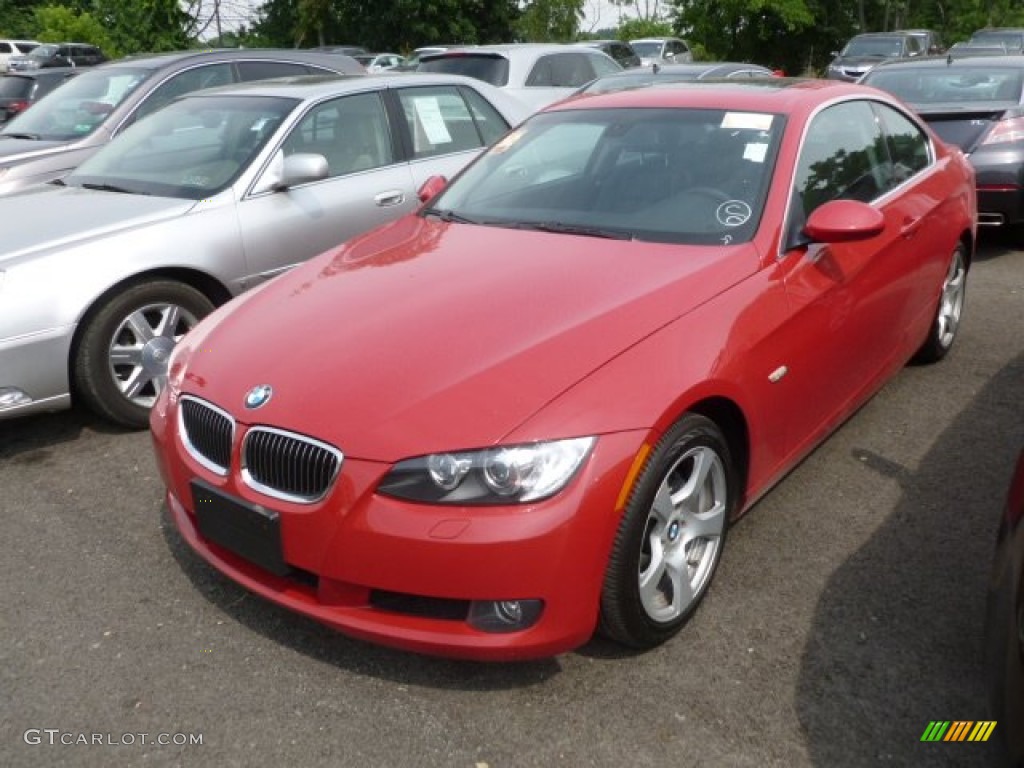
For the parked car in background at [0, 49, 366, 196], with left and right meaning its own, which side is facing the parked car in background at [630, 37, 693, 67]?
back

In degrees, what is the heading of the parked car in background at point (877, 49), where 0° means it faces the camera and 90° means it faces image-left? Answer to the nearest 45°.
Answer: approximately 45°

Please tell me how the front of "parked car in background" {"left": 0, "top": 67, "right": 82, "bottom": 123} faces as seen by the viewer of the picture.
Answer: facing away from the viewer and to the right of the viewer

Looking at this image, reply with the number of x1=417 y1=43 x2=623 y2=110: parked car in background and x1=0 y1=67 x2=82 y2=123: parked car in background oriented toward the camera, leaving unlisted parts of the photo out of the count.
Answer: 0

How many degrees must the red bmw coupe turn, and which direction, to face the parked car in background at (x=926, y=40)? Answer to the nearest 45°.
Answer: approximately 135° to its right

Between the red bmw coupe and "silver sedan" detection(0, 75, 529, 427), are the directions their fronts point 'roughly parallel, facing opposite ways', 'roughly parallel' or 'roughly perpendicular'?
roughly parallel

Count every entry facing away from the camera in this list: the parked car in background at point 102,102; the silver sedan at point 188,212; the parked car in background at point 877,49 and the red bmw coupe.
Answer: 0

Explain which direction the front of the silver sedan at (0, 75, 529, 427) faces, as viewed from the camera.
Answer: facing the viewer and to the left of the viewer

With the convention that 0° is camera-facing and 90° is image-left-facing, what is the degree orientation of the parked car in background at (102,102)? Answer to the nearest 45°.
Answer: approximately 45°

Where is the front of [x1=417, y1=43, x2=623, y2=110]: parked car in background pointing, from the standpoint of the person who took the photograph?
facing away from the viewer and to the right of the viewer

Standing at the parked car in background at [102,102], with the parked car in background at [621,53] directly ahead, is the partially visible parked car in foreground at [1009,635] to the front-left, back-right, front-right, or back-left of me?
back-right

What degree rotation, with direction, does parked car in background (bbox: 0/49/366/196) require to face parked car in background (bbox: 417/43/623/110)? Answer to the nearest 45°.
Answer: approximately 180°
